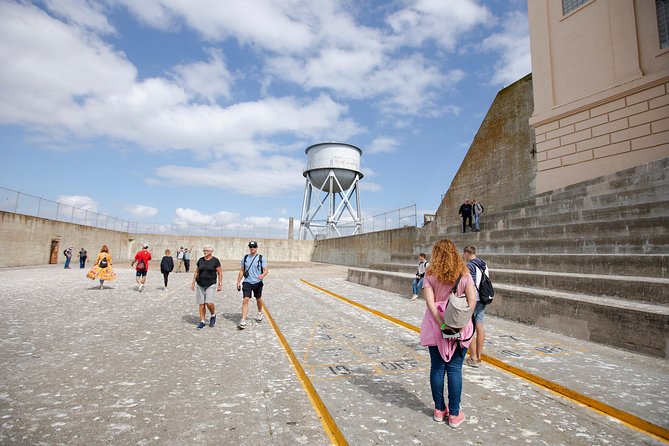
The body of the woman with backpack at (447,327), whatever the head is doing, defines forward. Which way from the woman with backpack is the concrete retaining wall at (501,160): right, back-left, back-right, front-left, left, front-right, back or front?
front

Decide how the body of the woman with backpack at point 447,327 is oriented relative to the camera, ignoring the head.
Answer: away from the camera

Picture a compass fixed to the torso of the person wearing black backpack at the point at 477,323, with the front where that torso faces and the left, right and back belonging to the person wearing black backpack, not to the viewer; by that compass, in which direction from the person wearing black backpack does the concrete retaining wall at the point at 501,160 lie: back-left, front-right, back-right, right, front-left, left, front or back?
right

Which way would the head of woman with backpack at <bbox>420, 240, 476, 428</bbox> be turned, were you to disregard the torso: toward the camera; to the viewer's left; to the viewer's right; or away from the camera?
away from the camera

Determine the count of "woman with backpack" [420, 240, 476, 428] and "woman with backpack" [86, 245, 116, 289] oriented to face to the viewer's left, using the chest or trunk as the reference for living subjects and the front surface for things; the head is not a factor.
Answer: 0

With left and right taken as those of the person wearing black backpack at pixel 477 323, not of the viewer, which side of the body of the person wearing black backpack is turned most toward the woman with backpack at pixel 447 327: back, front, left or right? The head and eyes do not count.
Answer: left

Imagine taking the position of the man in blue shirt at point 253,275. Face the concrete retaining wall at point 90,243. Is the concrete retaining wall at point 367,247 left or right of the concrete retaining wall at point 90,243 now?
right

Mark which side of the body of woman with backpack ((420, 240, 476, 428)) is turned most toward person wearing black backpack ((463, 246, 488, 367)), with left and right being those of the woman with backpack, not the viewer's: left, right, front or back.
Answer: front
